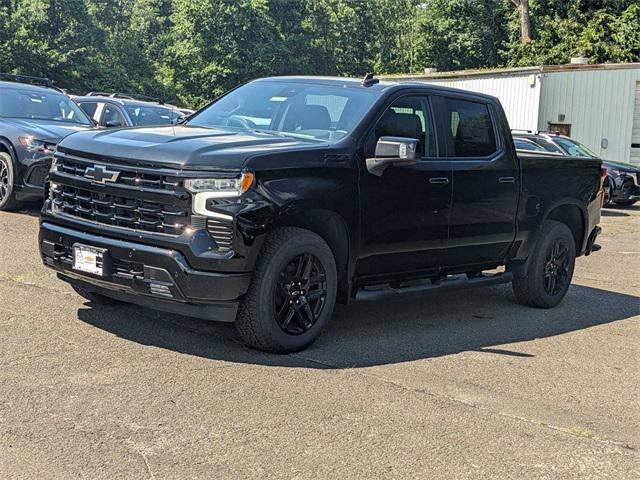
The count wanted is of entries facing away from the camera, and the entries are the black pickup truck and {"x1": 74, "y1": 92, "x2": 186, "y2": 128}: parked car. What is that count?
0

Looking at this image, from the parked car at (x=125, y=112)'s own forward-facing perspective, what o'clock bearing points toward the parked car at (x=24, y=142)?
the parked car at (x=24, y=142) is roughly at 2 o'clock from the parked car at (x=125, y=112).

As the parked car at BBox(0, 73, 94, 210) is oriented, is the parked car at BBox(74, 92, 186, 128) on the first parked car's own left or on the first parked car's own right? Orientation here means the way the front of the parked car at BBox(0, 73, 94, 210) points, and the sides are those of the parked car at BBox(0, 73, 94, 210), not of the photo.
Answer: on the first parked car's own left

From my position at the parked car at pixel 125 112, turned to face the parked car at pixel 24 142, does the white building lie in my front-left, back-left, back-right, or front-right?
back-left

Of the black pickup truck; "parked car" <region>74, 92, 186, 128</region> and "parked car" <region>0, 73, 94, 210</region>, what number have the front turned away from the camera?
0

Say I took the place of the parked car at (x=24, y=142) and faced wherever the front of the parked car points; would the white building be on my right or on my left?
on my left

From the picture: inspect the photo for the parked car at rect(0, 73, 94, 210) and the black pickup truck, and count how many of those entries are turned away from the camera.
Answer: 0

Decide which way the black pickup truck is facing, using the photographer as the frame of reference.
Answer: facing the viewer and to the left of the viewer

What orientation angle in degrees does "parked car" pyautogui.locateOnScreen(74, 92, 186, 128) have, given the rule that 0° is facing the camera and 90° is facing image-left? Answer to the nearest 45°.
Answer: approximately 315°

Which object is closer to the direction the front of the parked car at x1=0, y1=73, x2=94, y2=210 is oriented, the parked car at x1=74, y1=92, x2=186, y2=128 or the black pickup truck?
the black pickup truck

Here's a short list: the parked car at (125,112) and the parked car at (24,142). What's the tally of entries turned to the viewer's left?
0

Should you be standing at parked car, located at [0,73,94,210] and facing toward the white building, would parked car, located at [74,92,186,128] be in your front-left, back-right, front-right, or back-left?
front-left
